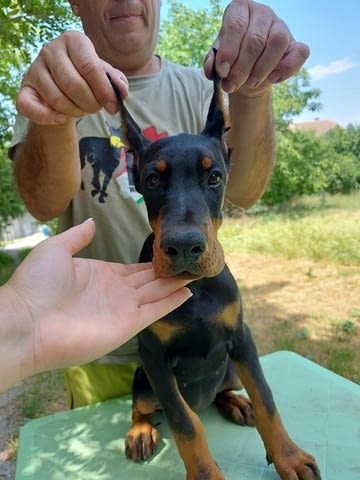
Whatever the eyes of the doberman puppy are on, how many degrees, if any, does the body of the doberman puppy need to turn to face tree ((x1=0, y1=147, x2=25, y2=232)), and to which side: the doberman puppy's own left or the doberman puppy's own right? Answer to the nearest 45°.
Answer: approximately 135° to the doberman puppy's own right

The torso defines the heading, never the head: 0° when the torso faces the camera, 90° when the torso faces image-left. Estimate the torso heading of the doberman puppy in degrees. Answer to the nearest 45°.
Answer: approximately 0°
